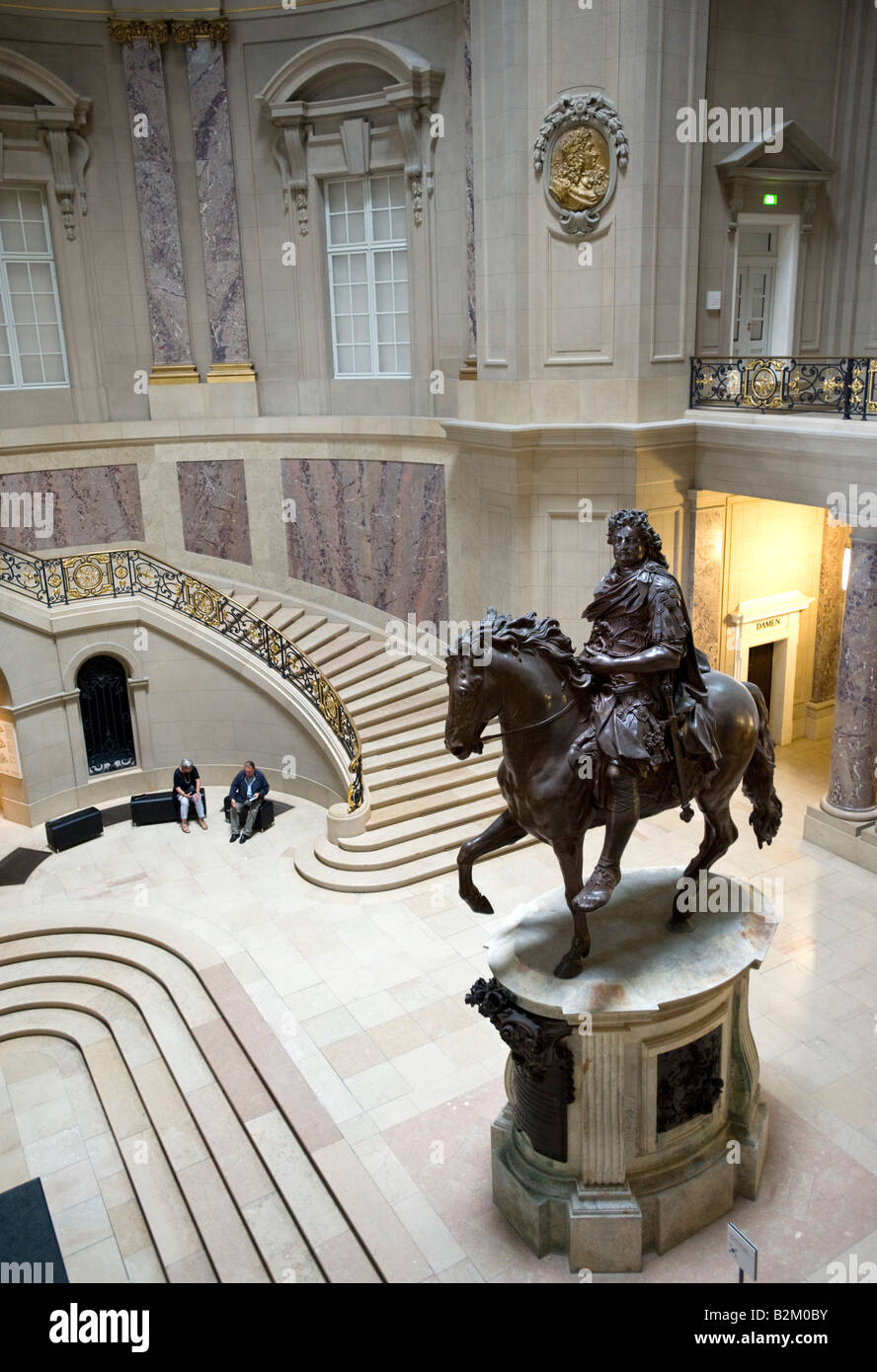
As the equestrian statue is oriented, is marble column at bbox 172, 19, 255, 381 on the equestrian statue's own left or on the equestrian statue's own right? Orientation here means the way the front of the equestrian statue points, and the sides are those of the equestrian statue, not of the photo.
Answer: on the equestrian statue's own right

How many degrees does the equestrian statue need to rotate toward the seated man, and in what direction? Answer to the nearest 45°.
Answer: approximately 90° to its right

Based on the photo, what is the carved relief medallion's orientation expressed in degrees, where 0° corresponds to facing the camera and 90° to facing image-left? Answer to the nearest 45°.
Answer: approximately 0°

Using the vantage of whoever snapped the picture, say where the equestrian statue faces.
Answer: facing the viewer and to the left of the viewer

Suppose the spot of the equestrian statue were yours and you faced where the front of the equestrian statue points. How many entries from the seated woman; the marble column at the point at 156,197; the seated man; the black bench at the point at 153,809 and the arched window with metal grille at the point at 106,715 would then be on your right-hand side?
5

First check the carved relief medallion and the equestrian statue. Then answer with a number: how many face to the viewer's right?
0

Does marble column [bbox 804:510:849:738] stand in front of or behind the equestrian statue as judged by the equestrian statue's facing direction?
behind

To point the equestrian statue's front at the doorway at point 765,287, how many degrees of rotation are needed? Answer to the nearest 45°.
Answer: approximately 135° to its right

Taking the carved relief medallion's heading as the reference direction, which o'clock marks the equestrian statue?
The equestrian statue is roughly at 12 o'clock from the carved relief medallion.

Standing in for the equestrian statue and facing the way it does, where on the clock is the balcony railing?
The balcony railing is roughly at 5 o'clock from the equestrian statue.
